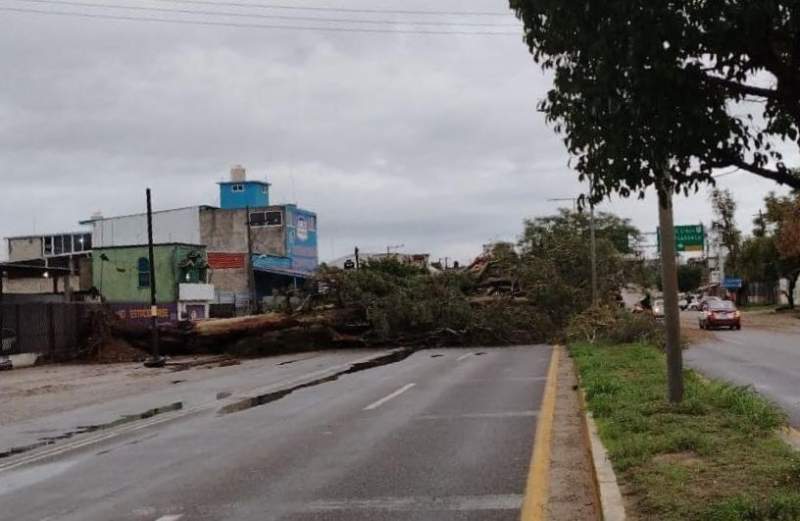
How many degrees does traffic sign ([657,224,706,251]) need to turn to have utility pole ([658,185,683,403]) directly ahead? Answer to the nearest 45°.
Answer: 0° — it already faces it

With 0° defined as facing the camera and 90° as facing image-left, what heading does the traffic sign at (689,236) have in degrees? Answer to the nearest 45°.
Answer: approximately 0°

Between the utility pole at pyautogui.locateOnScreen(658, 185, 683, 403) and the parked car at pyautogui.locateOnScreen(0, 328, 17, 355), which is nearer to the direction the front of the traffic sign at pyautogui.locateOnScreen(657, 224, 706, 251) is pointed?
the utility pole

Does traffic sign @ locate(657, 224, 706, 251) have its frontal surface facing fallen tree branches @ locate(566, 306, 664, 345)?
yes

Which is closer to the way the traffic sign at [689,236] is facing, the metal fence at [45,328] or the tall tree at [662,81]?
the tall tree

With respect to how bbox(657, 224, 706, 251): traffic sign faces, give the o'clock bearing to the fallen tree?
The fallen tree is roughly at 1 o'clock from the traffic sign.

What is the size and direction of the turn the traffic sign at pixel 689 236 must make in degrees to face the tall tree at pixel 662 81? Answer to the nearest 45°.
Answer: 0° — it already faces it

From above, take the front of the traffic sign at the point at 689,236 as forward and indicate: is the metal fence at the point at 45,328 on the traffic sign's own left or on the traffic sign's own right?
on the traffic sign's own right

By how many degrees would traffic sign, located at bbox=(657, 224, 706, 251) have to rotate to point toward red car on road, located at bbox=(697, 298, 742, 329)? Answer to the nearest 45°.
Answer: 0° — it already faces it
